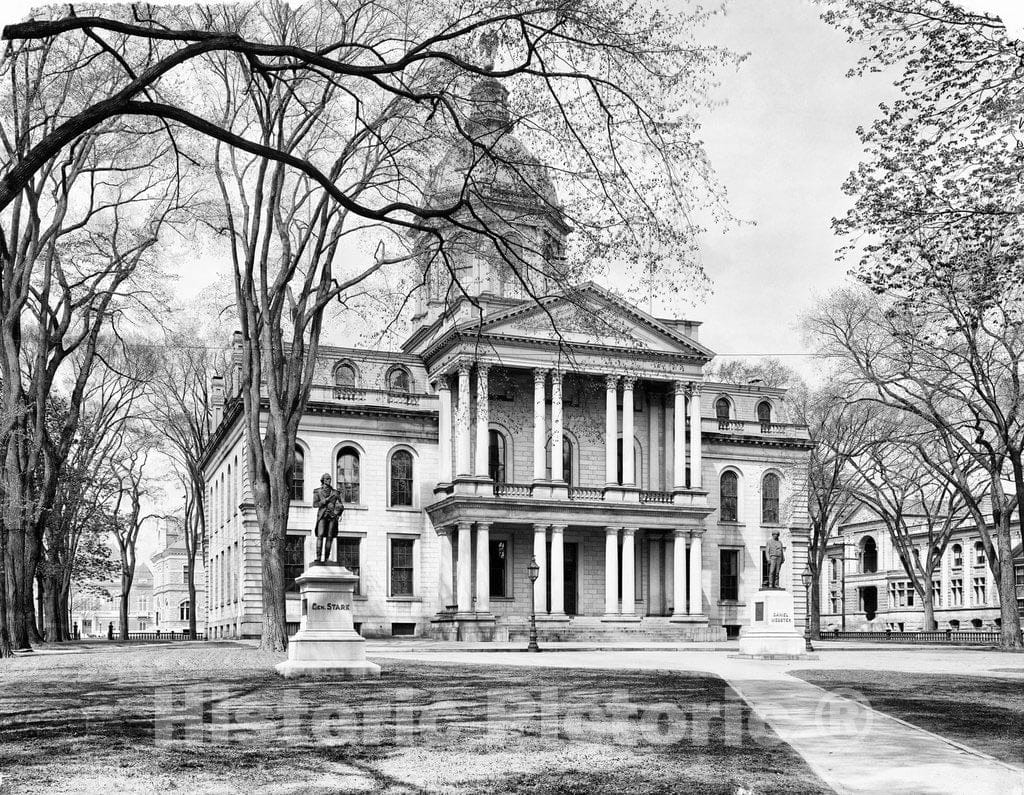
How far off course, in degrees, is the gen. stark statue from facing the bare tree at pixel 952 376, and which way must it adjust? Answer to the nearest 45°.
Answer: approximately 135° to its left

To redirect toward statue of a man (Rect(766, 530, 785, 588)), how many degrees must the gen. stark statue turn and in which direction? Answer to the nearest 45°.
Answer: approximately 135° to its left

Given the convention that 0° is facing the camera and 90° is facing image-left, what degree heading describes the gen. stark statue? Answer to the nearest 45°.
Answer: approximately 0°
